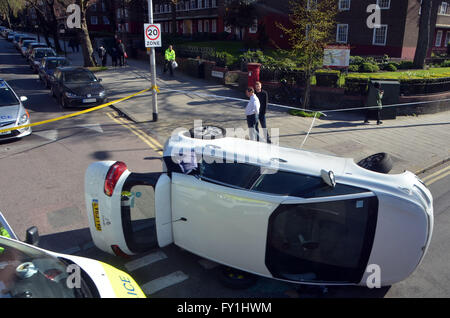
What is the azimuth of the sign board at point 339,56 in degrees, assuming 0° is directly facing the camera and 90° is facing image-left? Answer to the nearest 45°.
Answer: approximately 0°

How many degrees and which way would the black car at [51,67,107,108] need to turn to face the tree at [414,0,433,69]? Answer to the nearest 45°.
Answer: approximately 45° to its left

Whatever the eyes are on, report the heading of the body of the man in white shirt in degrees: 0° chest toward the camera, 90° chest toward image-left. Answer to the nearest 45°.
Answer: approximately 90°

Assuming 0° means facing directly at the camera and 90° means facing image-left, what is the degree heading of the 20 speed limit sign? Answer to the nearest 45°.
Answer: approximately 0°
